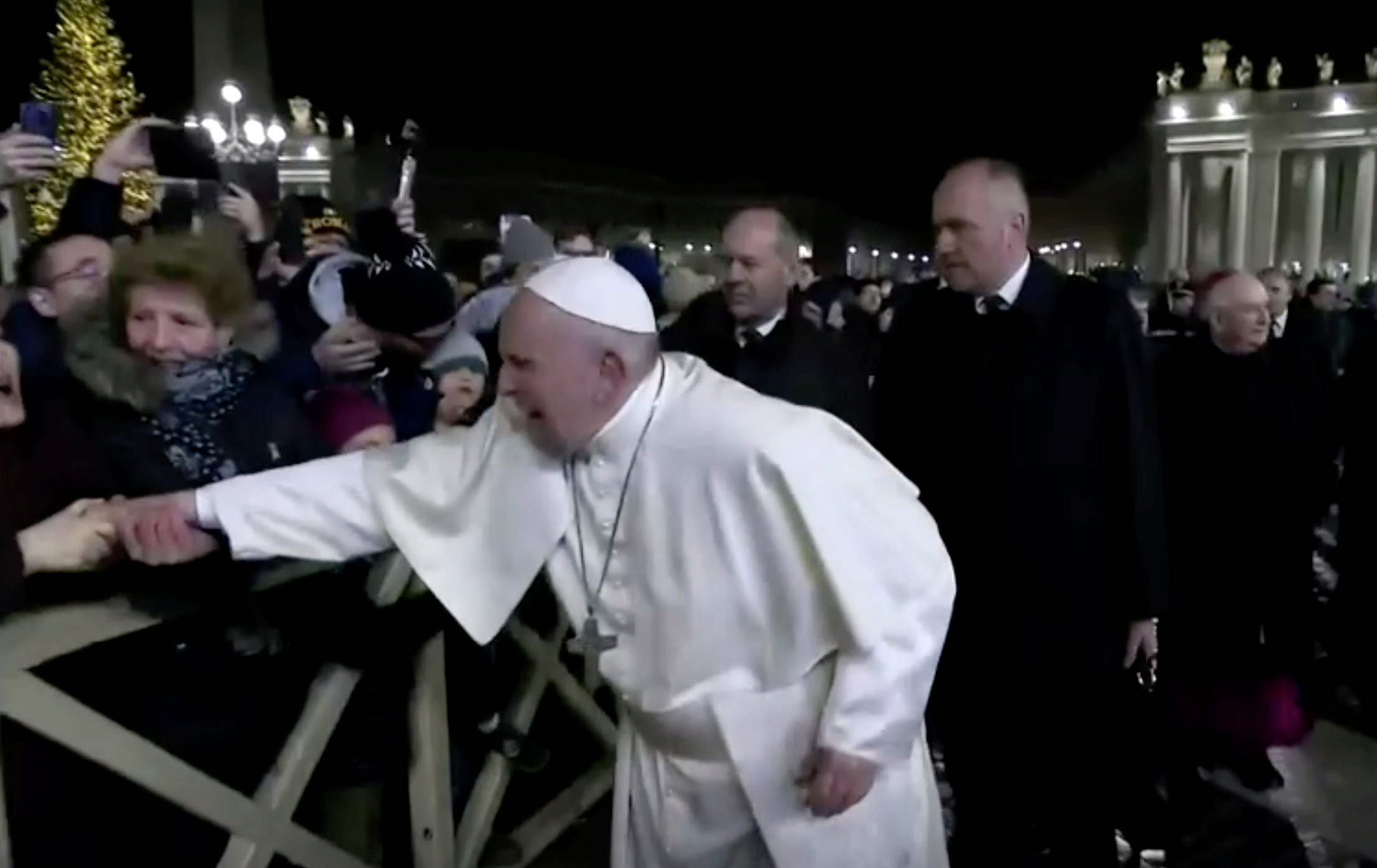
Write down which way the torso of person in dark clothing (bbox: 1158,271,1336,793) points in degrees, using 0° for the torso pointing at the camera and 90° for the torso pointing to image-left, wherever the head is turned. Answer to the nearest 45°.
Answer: approximately 315°

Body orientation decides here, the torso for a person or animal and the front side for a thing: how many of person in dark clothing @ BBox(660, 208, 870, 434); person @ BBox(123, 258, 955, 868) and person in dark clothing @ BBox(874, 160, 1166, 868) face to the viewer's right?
0

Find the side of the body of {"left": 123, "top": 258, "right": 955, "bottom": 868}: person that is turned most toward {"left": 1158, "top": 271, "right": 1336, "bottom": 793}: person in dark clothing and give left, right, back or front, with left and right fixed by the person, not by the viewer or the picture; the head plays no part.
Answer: back

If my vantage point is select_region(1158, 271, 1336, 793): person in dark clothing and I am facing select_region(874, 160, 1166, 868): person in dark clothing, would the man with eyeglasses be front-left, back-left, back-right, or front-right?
front-right

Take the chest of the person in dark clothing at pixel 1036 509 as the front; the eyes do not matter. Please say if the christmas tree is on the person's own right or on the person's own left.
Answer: on the person's own right

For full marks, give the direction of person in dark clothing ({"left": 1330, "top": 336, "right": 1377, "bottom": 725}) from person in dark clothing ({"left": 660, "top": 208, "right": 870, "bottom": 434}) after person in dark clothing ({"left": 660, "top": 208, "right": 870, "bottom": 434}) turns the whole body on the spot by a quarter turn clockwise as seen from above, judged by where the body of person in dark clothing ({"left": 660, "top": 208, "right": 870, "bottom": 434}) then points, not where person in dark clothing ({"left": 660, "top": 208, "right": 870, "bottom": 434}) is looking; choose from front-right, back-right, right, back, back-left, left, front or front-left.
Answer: back-right

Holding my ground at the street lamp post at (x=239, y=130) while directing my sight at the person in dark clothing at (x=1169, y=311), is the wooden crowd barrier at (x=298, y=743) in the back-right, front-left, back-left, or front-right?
front-right

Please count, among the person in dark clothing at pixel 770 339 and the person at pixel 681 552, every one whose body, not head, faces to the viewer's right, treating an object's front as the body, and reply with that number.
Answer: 0

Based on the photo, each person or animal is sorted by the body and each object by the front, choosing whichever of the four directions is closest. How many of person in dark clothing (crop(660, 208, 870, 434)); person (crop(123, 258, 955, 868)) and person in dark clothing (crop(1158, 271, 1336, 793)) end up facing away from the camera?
0

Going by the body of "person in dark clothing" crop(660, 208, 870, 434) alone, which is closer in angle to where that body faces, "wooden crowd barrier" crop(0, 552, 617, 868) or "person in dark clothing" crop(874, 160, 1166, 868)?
the wooden crowd barrier

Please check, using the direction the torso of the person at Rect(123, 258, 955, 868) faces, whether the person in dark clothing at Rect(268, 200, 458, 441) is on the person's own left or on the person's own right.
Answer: on the person's own right

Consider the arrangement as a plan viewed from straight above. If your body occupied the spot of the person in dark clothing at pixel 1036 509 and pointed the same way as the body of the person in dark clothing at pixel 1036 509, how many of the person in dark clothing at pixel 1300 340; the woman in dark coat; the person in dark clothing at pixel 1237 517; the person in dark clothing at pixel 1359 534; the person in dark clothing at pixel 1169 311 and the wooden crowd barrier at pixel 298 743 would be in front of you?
2

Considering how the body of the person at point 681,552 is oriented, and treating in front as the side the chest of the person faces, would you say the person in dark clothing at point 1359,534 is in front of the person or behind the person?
behind

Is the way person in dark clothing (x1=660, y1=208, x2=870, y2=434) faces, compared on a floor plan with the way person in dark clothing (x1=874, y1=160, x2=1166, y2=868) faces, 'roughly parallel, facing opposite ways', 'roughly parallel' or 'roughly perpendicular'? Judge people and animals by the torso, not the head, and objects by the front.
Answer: roughly parallel

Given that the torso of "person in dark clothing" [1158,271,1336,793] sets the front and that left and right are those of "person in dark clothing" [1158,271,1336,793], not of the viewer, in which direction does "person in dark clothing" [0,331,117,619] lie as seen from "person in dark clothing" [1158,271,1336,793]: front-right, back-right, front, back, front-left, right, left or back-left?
right

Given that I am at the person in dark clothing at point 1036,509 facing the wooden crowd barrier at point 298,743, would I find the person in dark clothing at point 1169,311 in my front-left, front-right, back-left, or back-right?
back-right

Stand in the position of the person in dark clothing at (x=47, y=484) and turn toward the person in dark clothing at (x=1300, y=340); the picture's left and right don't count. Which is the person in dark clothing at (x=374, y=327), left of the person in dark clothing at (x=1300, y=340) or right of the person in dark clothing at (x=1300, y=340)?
left

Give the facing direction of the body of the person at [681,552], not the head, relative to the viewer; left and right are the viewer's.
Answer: facing the viewer and to the left of the viewer
